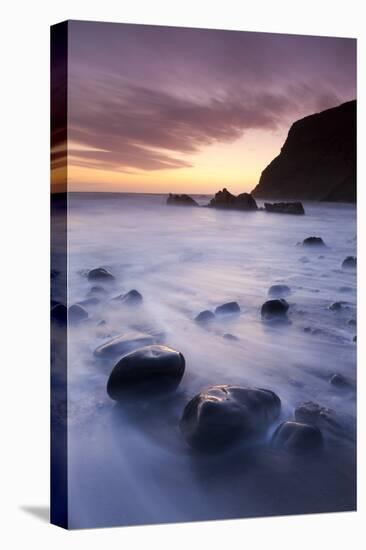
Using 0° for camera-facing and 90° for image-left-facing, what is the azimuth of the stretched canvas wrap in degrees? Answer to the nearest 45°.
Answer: approximately 315°
